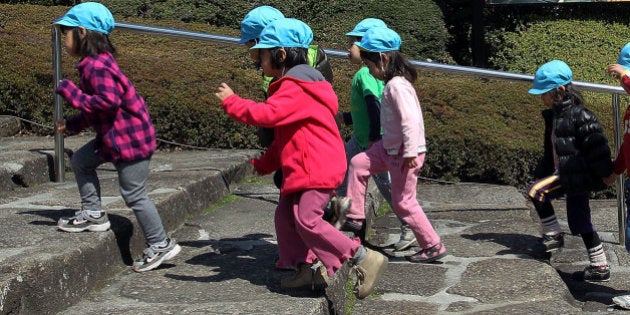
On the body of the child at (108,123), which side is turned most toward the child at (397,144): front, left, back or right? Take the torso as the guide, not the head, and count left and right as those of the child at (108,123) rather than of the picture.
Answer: back

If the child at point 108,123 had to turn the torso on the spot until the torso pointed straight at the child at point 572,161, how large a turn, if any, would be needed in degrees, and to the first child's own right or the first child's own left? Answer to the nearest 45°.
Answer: approximately 180°

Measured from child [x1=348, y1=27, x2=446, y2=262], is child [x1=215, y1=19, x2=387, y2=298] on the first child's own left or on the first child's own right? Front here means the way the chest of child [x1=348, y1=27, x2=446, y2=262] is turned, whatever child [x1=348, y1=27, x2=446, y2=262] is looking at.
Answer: on the first child's own left

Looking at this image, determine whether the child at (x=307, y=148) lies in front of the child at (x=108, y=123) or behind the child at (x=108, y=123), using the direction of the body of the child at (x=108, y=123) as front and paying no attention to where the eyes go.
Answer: behind

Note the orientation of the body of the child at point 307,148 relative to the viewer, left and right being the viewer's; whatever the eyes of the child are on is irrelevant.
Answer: facing to the left of the viewer

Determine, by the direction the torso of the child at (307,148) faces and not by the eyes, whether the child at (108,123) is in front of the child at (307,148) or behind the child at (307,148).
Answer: in front

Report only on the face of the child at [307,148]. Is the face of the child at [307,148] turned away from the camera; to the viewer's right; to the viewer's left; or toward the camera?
to the viewer's left

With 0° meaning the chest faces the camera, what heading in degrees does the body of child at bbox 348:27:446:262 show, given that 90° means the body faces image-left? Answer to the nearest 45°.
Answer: approximately 90°

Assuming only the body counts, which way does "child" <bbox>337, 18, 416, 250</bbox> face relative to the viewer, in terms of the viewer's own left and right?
facing to the left of the viewer

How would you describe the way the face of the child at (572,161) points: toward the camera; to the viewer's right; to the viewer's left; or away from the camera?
to the viewer's left

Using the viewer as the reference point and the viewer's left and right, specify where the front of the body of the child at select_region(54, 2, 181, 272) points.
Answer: facing to the left of the viewer
